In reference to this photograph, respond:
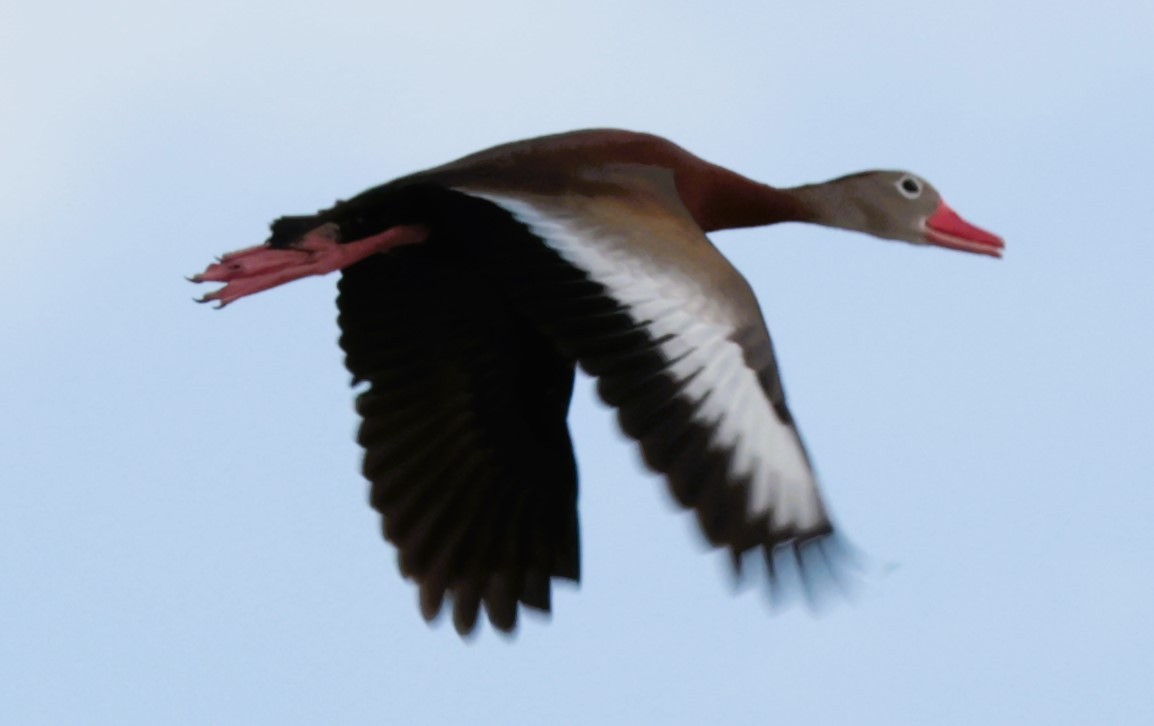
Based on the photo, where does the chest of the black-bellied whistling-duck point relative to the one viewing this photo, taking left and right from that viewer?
facing to the right of the viewer
